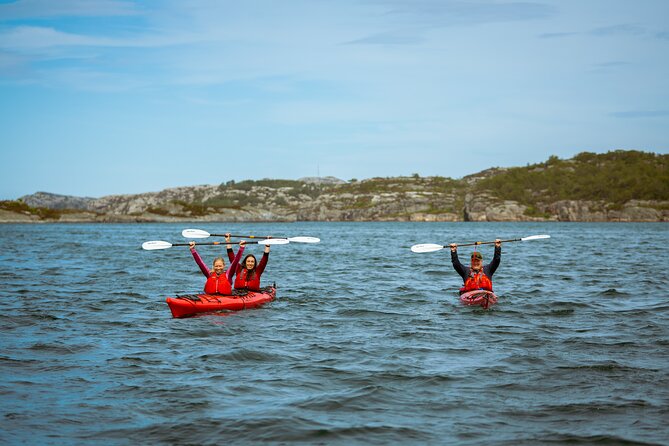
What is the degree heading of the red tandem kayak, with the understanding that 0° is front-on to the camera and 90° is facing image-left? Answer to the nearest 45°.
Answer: approximately 45°

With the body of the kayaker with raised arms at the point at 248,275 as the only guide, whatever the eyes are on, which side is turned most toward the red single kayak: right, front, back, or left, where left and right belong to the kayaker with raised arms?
left

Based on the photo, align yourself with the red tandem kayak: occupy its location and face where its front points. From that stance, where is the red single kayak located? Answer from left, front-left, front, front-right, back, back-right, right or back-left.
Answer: back-left

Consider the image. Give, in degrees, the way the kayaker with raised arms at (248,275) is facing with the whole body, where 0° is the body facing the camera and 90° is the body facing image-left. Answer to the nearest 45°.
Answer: approximately 0°
